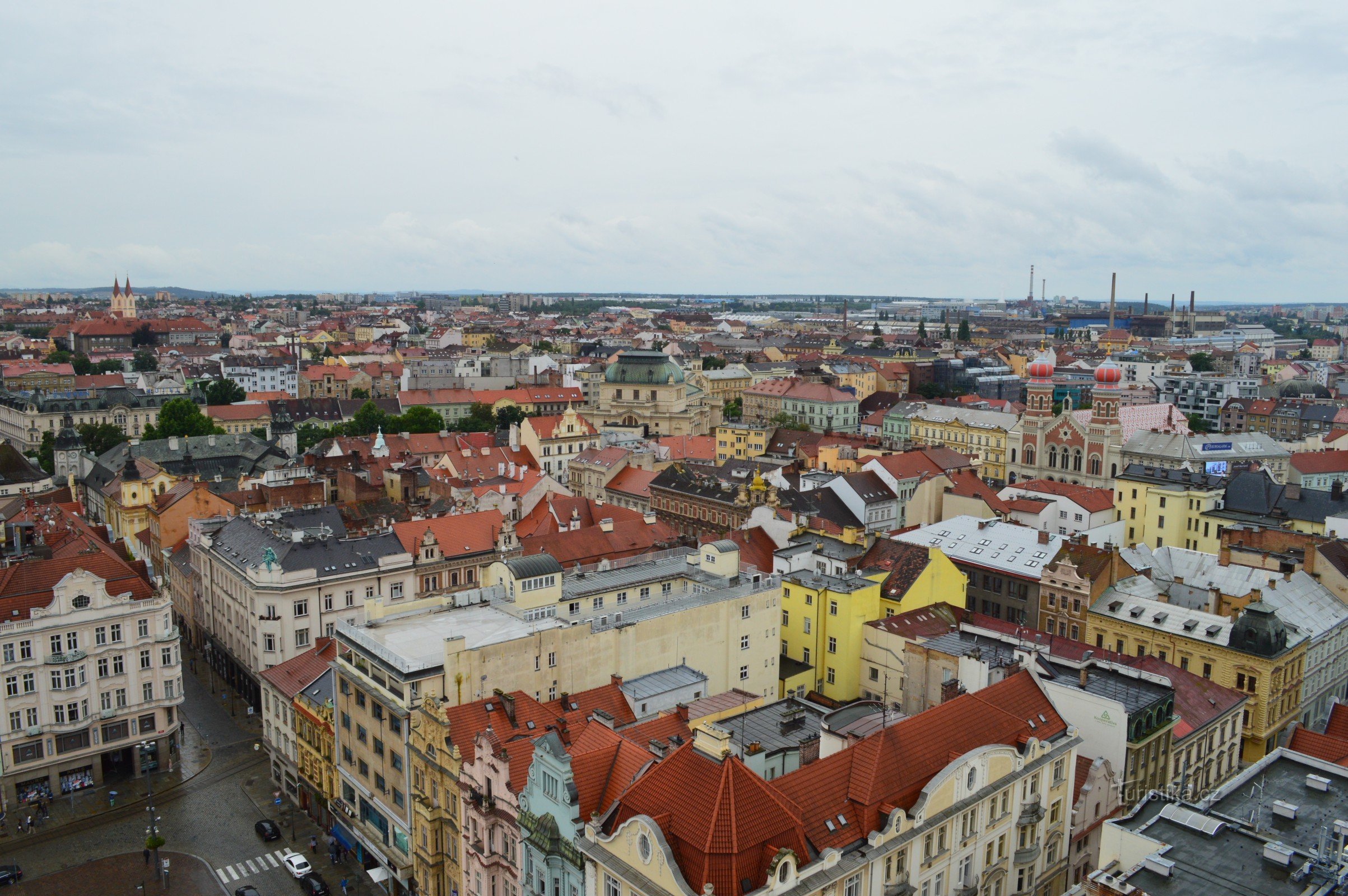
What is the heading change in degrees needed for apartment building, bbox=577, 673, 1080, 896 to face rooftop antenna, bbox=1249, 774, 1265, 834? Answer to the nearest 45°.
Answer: approximately 45° to its left

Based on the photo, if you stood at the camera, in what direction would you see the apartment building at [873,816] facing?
facing the viewer and to the right of the viewer

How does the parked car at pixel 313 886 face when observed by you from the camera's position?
facing away from the viewer and to the left of the viewer

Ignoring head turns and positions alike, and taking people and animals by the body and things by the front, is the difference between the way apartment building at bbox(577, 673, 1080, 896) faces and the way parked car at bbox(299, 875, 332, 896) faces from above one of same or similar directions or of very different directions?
very different directions
